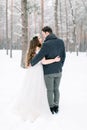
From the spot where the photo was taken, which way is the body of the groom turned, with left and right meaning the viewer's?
facing away from the viewer and to the left of the viewer
